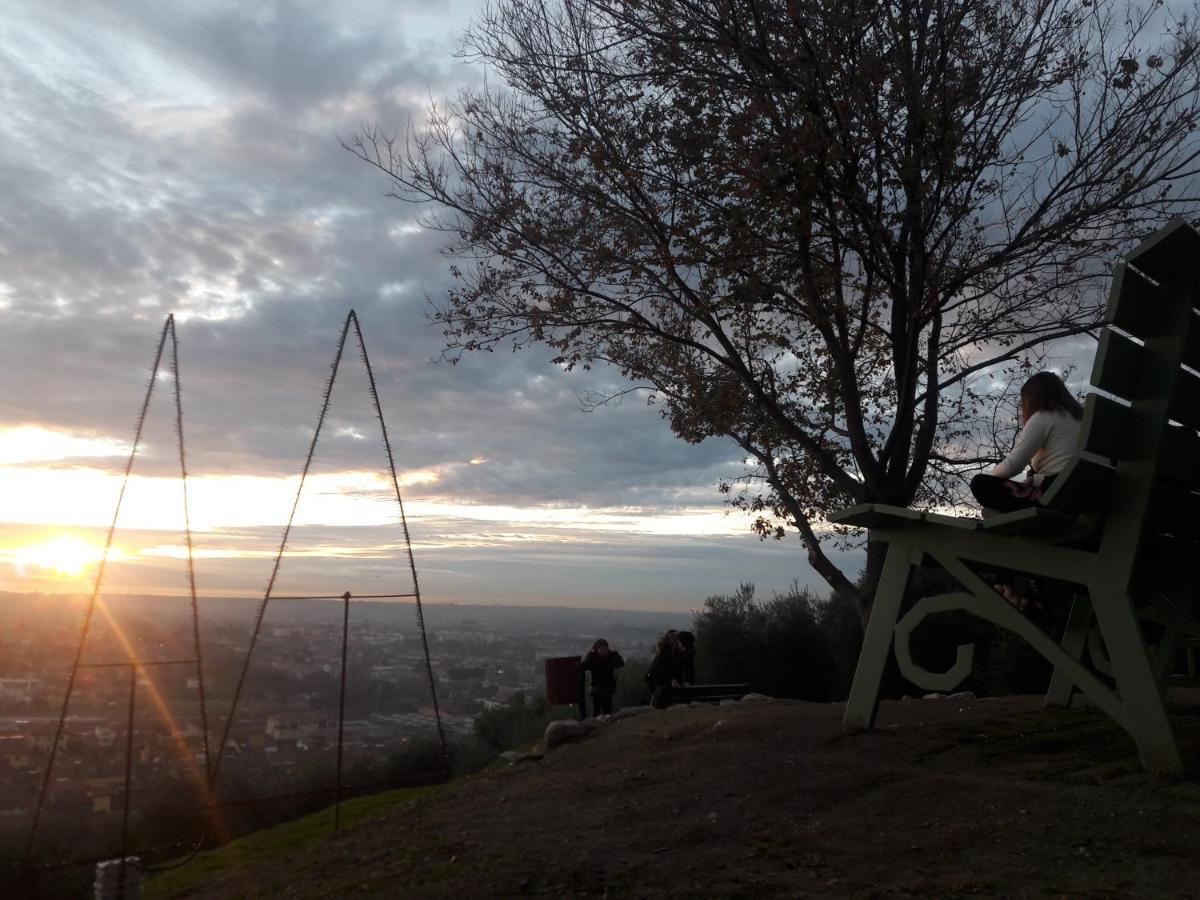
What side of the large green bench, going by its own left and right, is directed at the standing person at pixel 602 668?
front

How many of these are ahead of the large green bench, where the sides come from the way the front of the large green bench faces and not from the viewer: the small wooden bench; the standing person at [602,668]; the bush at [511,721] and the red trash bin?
4

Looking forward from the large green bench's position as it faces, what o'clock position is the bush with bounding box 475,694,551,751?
The bush is roughly at 12 o'clock from the large green bench.

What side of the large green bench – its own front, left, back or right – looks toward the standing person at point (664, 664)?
front

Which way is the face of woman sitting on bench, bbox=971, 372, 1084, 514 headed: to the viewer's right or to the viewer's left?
to the viewer's left

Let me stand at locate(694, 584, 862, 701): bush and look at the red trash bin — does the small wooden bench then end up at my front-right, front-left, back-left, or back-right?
front-left

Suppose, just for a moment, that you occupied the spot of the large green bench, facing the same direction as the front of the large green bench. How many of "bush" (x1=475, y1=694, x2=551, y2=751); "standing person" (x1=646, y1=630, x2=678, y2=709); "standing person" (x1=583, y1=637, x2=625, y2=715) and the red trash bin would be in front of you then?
4

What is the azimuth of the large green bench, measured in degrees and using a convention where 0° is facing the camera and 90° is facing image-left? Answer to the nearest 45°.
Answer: approximately 135°

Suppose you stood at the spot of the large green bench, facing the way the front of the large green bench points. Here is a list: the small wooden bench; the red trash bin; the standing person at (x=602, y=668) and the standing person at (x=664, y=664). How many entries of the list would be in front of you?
4

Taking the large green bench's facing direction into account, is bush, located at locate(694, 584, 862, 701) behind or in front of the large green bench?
in front

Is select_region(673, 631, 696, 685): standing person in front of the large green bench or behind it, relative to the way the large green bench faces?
in front
